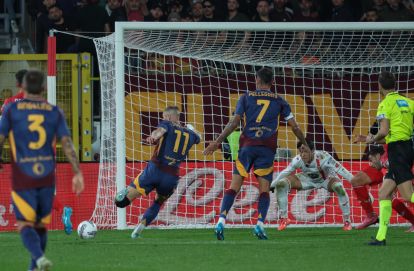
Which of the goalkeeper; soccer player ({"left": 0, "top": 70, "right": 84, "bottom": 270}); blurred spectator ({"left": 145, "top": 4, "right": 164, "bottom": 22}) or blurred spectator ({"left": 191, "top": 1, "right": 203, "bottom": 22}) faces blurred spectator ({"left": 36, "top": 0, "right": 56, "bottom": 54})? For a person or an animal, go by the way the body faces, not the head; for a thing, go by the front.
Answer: the soccer player

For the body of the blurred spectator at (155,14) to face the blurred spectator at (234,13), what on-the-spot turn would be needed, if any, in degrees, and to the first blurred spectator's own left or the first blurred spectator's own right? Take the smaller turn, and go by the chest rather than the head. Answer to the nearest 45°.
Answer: approximately 90° to the first blurred spectator's own left

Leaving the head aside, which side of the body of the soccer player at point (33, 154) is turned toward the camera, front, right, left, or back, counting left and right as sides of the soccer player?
back

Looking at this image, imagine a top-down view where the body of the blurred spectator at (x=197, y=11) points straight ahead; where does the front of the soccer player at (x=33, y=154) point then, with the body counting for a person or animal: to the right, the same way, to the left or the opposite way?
the opposite way

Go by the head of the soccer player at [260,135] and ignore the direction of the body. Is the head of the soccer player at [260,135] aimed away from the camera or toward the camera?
away from the camera

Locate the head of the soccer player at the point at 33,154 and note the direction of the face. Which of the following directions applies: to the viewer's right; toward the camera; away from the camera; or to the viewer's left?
away from the camera
